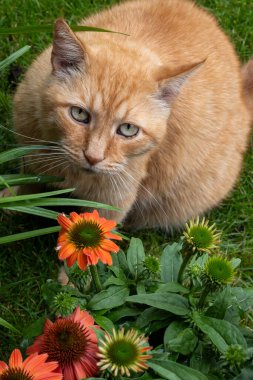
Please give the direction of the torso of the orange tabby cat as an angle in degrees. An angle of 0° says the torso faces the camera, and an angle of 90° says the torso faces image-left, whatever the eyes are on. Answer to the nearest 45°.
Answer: approximately 45°

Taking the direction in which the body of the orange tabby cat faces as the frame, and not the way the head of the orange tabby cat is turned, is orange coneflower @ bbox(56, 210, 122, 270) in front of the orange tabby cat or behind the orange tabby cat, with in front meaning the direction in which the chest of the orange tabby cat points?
in front

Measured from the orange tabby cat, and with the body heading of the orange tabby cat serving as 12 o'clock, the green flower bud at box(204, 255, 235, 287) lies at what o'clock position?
The green flower bud is roughly at 10 o'clock from the orange tabby cat.

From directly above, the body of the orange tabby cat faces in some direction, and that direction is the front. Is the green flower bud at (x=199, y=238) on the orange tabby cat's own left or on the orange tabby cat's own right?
on the orange tabby cat's own left
